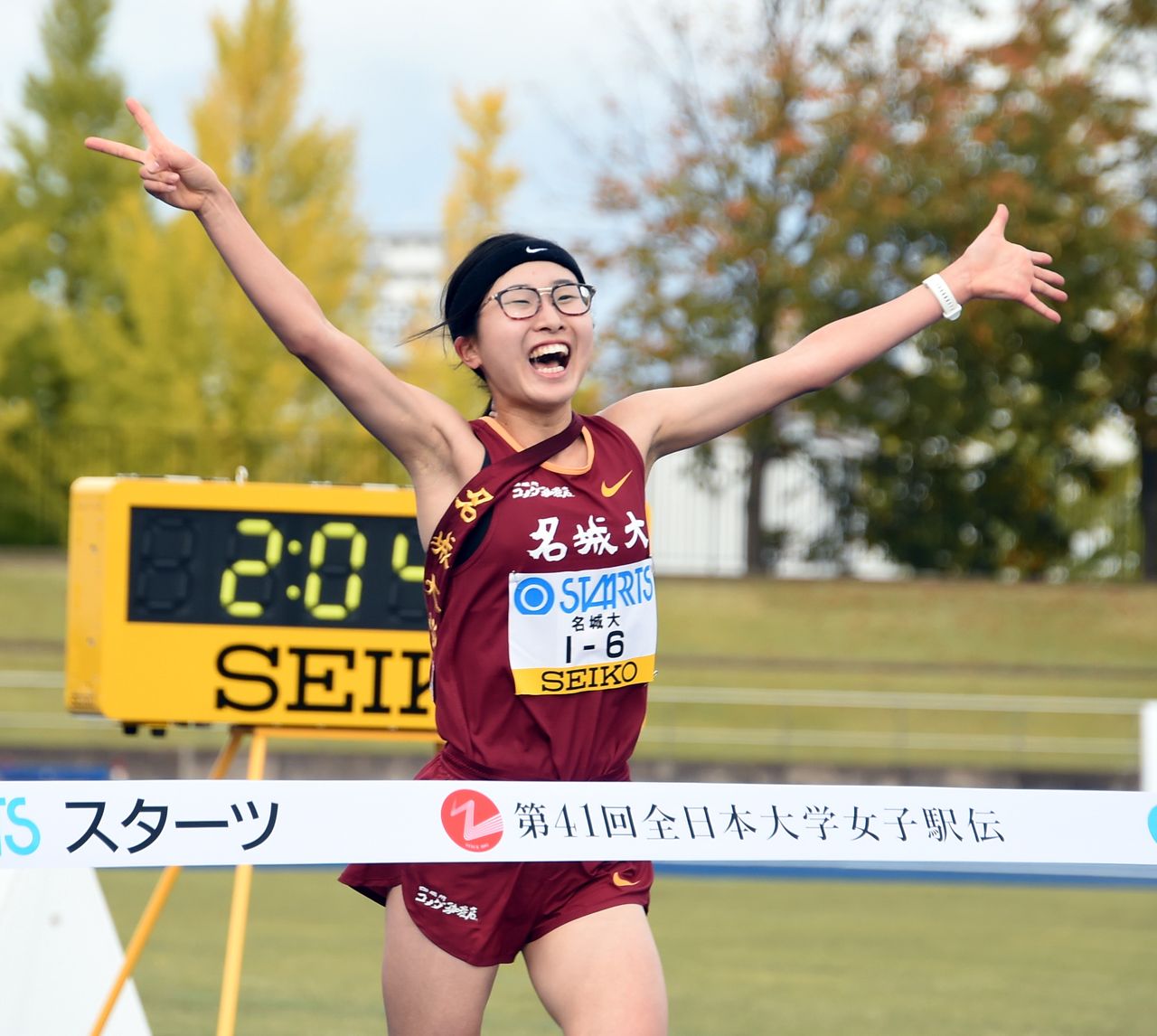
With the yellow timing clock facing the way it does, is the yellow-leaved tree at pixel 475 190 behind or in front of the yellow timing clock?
behind

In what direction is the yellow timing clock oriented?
toward the camera

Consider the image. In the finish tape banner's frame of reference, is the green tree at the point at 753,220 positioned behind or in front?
behind

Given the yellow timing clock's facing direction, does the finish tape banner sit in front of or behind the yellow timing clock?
in front

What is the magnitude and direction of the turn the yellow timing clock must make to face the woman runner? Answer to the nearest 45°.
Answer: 0° — it already faces them

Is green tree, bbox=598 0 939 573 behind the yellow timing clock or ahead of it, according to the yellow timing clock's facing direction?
behind

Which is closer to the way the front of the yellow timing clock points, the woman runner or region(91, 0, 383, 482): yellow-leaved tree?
the woman runner

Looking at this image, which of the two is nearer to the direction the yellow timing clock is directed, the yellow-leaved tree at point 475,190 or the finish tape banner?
the finish tape banner

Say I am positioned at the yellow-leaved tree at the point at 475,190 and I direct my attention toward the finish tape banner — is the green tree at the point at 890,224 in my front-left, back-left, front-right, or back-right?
front-left

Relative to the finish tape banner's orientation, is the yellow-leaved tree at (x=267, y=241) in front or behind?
behind

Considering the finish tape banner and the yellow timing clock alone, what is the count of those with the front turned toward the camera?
2
